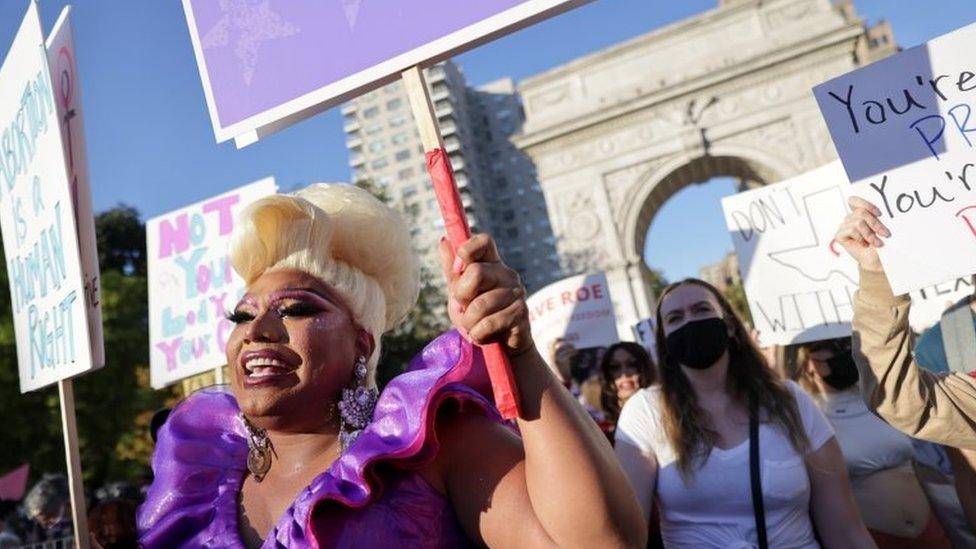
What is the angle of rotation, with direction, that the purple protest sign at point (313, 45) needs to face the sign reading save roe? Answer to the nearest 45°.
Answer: approximately 180°

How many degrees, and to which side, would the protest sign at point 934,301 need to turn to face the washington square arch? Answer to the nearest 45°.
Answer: approximately 180°

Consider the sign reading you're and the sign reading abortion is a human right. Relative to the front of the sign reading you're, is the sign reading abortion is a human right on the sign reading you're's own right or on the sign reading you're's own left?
on the sign reading you're's own right

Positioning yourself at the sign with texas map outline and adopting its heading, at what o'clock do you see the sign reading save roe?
The sign reading save roe is roughly at 5 o'clock from the sign with texas map outline.

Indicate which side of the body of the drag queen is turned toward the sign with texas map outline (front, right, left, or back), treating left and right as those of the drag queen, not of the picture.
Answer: back

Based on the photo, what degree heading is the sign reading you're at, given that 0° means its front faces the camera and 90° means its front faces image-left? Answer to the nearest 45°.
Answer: approximately 0°
